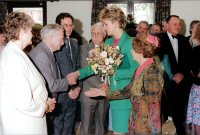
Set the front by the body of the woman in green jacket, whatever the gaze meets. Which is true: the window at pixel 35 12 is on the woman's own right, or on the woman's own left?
on the woman's own right

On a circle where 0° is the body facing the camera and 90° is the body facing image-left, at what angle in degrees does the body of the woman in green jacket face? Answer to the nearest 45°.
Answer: approximately 45°

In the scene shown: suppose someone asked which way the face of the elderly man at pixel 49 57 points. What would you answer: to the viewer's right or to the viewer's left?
to the viewer's right

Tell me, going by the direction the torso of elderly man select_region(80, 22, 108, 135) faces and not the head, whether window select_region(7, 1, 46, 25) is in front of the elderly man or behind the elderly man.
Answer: behind

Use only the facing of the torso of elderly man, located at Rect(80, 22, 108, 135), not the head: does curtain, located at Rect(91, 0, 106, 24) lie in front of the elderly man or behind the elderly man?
behind

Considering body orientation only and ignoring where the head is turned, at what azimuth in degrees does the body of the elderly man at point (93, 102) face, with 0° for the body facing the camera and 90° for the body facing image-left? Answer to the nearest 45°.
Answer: approximately 0°

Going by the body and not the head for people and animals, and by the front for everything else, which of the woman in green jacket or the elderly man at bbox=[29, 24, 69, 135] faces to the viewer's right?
the elderly man

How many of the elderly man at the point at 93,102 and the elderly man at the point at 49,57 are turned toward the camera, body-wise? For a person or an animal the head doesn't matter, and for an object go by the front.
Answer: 1

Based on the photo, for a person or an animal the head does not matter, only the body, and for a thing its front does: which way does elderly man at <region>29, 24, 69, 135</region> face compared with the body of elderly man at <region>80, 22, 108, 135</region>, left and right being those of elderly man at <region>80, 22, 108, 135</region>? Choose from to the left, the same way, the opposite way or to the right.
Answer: to the left

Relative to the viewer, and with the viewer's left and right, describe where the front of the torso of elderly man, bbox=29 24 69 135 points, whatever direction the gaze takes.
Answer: facing to the right of the viewer

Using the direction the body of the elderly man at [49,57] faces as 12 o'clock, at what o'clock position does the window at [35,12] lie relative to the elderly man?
The window is roughly at 9 o'clock from the elderly man.
